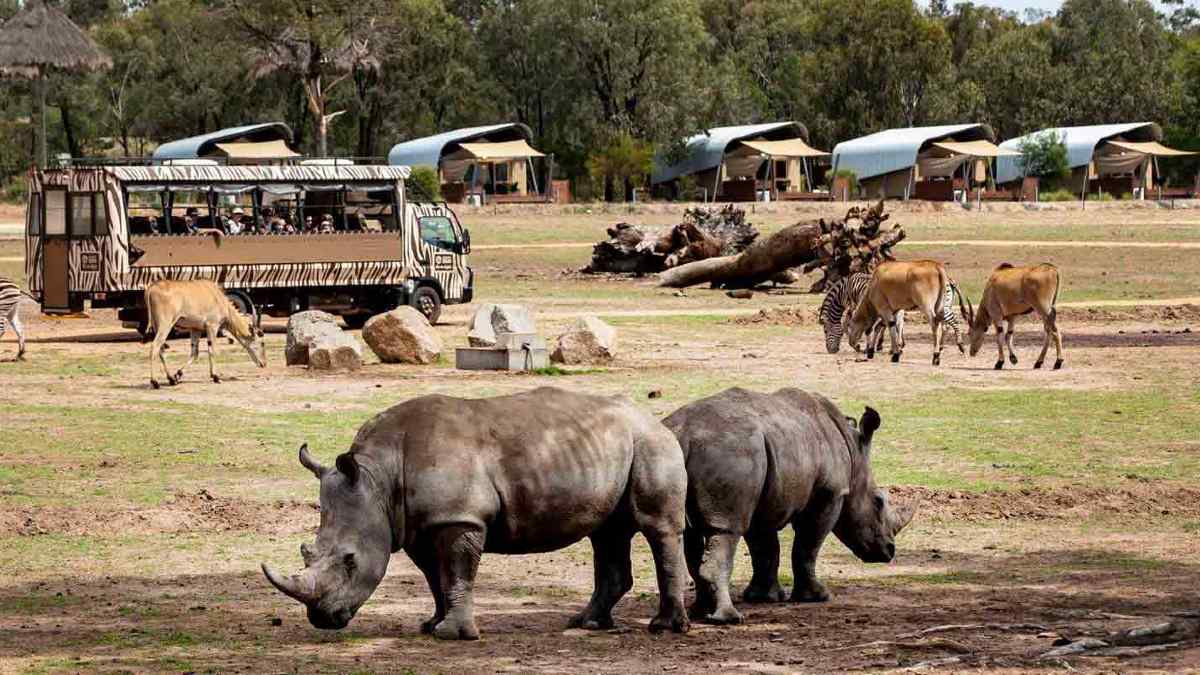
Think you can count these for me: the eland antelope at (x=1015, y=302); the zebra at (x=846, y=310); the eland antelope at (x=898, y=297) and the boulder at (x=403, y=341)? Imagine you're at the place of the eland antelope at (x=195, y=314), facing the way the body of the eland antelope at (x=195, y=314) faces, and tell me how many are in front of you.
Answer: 4

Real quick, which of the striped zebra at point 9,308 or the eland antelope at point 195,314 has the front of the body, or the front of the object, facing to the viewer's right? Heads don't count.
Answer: the eland antelope

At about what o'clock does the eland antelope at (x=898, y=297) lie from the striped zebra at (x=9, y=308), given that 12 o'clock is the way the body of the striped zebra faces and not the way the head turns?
The eland antelope is roughly at 7 o'clock from the striped zebra.

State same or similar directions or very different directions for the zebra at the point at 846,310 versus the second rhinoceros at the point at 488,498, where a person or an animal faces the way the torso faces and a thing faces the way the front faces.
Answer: same or similar directions

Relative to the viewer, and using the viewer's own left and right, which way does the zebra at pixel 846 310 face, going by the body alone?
facing to the left of the viewer

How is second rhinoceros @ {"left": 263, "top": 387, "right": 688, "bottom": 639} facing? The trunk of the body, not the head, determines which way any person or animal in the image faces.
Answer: to the viewer's left

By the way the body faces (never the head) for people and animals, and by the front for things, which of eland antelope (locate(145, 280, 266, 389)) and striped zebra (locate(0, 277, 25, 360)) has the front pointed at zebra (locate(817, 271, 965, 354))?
the eland antelope

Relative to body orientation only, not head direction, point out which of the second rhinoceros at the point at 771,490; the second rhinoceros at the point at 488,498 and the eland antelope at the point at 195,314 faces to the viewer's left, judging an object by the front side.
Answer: the second rhinoceros at the point at 488,498

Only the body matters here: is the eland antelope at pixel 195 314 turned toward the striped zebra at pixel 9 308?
no

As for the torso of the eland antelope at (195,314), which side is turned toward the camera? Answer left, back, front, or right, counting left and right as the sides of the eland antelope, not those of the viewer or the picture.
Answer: right

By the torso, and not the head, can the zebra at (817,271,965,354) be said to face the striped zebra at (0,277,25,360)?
yes

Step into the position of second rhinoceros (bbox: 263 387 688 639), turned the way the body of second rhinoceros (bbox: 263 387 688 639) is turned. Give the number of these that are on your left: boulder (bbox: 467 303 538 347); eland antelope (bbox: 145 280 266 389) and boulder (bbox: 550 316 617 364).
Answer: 0

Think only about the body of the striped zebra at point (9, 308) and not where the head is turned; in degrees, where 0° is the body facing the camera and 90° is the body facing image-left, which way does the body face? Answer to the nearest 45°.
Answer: approximately 90°

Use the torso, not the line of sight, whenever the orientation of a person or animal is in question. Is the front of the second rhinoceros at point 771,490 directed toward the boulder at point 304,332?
no

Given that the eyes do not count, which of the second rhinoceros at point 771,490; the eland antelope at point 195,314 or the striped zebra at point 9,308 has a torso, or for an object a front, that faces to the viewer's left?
the striped zebra

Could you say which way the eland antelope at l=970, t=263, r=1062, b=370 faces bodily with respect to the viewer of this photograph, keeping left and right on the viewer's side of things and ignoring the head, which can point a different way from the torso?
facing to the left of the viewer

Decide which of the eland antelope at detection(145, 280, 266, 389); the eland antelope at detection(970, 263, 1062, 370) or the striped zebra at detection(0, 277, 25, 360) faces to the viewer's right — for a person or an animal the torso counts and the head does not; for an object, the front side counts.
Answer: the eland antelope at detection(145, 280, 266, 389)

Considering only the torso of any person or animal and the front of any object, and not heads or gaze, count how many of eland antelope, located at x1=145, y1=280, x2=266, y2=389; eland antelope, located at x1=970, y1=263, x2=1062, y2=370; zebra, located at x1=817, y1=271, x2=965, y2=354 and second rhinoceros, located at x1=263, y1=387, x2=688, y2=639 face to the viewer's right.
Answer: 1

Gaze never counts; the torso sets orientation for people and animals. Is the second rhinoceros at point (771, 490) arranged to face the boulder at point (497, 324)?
no

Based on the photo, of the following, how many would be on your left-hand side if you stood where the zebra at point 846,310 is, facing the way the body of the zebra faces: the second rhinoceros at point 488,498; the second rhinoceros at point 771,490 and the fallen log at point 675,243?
2

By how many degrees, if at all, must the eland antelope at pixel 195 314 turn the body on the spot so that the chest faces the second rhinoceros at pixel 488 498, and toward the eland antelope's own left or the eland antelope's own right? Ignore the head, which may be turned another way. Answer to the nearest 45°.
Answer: approximately 90° to the eland antelope's own right
